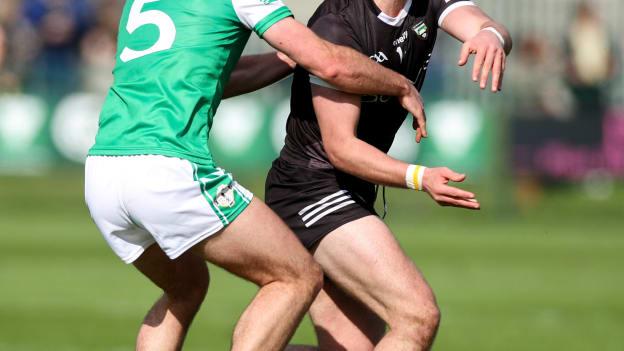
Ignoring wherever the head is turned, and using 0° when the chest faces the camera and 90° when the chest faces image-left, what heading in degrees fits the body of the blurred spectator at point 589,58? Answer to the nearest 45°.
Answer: approximately 0°

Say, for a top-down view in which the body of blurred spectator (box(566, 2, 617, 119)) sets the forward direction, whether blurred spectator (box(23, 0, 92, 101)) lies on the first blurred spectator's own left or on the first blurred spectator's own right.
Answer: on the first blurred spectator's own right

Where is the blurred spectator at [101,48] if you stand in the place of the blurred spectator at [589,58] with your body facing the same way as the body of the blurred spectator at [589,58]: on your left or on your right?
on your right

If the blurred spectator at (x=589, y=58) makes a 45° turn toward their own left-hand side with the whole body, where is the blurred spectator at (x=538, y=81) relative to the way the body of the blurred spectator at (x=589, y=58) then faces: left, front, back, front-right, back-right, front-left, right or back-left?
right
